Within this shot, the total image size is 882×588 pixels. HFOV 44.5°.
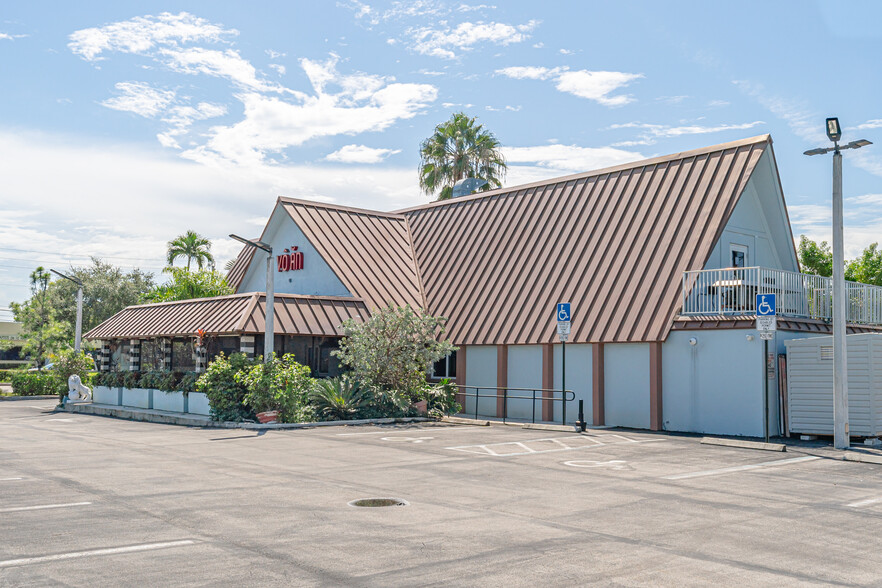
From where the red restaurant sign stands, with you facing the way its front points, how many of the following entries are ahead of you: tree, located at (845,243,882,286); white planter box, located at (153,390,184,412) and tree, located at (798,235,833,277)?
1

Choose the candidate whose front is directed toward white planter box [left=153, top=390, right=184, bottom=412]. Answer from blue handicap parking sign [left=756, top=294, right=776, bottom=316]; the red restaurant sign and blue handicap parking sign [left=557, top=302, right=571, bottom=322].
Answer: the red restaurant sign

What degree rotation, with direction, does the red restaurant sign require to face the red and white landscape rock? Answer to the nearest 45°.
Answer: approximately 45° to its left

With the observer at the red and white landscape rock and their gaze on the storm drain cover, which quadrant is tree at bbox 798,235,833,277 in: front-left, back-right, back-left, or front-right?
back-left

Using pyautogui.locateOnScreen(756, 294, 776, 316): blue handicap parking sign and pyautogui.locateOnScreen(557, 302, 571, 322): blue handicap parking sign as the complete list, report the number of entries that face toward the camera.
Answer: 2

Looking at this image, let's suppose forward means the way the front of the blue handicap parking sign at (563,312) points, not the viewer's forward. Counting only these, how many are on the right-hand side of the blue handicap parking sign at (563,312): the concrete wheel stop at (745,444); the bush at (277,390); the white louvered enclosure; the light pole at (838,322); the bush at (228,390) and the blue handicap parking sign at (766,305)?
2

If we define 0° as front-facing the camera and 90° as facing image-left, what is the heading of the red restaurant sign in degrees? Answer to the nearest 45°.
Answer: approximately 45°

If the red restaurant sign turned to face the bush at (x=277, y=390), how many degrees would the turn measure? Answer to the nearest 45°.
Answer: approximately 45° to its left

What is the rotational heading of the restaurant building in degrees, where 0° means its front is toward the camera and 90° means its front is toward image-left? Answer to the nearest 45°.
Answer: approximately 45°

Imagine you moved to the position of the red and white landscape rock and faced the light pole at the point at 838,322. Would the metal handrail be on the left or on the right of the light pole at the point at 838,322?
left

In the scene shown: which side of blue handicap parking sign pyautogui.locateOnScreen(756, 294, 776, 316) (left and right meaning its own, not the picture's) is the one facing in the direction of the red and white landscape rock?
right

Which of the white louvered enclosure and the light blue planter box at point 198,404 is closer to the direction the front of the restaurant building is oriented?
the light blue planter box

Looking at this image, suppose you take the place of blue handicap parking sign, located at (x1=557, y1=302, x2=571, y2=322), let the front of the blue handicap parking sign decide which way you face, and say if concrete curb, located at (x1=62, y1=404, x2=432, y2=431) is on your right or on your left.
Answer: on your right
